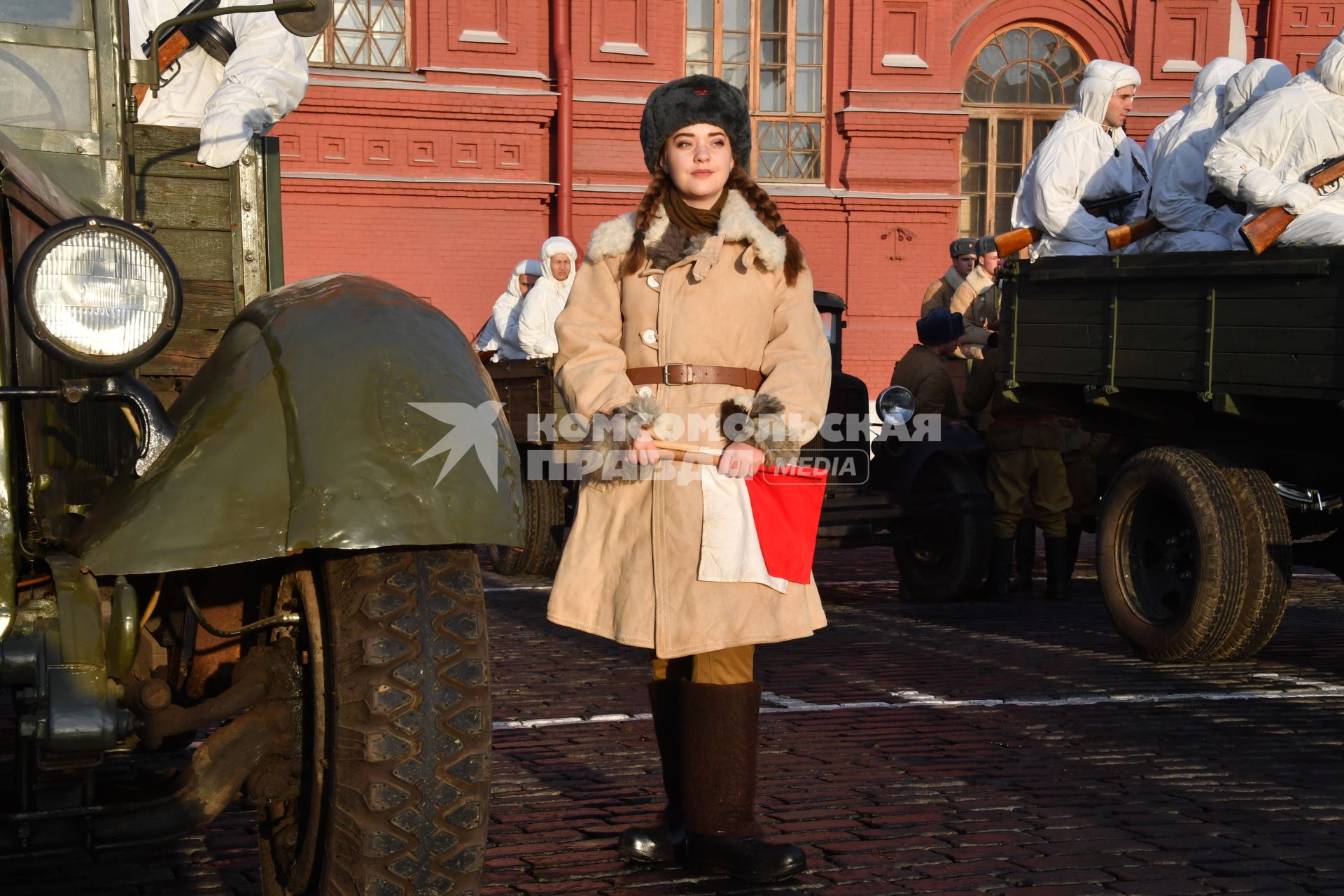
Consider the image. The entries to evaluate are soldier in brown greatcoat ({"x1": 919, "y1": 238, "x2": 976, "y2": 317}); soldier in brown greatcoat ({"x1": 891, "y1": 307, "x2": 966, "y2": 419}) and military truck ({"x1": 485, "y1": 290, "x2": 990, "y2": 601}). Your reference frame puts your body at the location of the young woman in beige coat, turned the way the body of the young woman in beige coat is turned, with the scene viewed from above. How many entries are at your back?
3

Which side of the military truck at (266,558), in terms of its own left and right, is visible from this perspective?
front

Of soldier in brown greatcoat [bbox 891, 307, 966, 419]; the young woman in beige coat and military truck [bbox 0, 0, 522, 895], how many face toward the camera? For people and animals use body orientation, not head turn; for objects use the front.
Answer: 2

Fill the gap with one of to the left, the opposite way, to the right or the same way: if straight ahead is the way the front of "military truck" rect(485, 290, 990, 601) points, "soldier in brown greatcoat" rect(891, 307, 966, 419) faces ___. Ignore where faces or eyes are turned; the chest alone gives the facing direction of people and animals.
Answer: to the left

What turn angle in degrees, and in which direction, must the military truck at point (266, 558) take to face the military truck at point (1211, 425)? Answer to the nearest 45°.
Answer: approximately 135° to its left

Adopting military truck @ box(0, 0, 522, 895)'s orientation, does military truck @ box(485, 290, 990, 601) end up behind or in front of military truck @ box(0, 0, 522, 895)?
behind

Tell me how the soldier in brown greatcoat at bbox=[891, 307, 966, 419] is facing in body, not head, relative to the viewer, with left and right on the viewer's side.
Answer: facing away from the viewer and to the right of the viewer

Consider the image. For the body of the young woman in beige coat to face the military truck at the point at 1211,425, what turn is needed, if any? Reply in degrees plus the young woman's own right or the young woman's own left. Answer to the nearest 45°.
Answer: approximately 135° to the young woman's own left

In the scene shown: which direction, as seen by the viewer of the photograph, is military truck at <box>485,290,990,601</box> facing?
facing the viewer and to the right of the viewer

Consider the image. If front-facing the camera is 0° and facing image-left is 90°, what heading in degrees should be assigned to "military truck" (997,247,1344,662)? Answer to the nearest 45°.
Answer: approximately 315°
